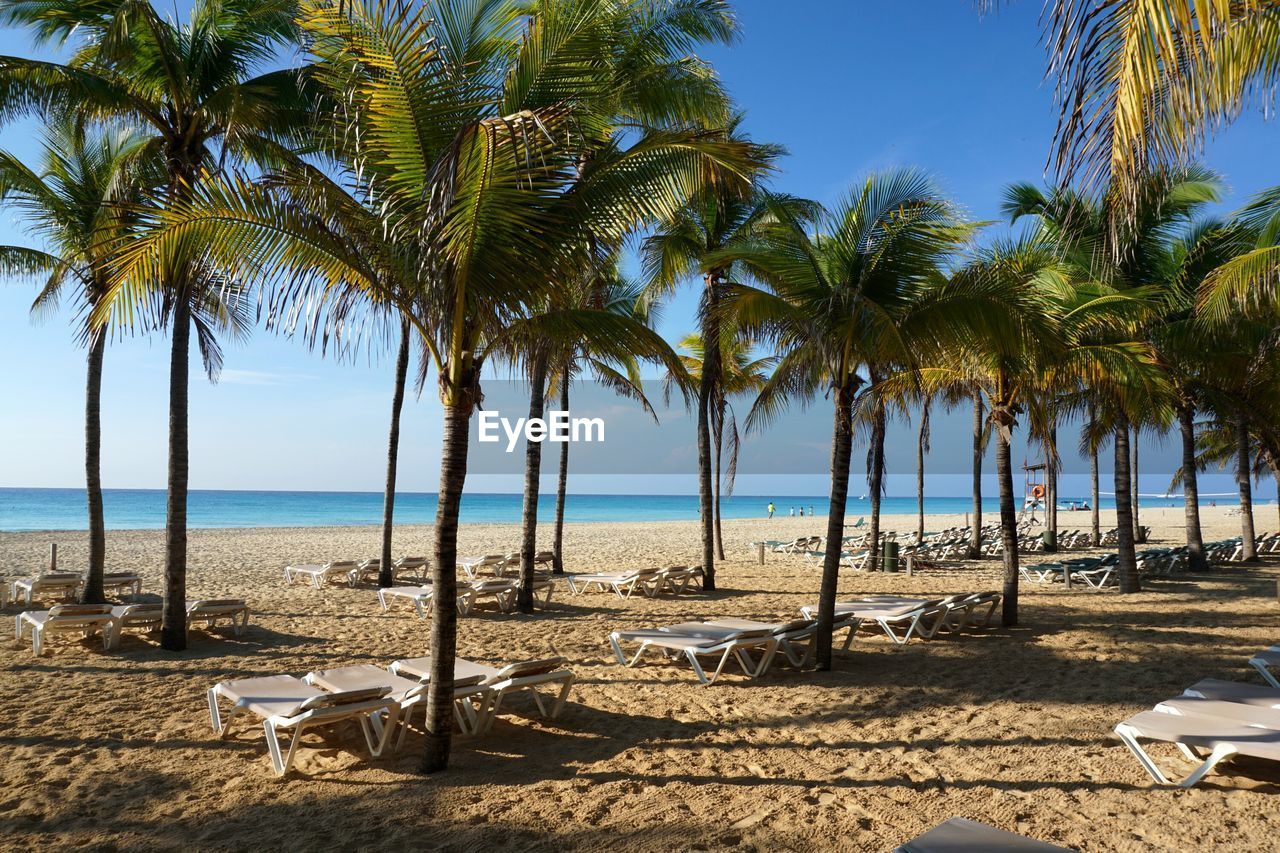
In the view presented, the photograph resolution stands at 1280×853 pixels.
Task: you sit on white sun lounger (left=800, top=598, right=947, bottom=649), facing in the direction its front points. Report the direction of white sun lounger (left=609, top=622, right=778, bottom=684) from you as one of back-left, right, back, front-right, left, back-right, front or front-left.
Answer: left

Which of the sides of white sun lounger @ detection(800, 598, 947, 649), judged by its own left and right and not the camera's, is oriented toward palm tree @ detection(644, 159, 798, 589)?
front

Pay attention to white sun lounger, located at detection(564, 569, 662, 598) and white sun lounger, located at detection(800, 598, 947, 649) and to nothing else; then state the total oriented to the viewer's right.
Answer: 0

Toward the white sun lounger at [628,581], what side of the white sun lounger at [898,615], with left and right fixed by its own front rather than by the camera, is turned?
front

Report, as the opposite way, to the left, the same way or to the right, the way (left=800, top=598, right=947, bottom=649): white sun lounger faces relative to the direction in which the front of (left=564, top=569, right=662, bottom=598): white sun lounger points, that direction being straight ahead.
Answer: the same way

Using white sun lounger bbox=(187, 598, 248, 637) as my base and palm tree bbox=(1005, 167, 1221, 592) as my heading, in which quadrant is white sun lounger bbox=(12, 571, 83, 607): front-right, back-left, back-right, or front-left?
back-left

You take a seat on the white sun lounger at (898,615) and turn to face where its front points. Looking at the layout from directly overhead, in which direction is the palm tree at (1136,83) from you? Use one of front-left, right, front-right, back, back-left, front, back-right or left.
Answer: back-left

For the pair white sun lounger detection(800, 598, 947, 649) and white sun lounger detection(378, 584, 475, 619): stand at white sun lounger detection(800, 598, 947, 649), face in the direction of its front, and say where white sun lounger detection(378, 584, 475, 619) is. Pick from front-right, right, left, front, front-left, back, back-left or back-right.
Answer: front-left

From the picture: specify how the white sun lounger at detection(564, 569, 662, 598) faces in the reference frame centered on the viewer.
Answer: facing away from the viewer and to the left of the viewer

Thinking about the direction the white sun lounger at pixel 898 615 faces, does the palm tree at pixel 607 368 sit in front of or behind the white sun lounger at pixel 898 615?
in front

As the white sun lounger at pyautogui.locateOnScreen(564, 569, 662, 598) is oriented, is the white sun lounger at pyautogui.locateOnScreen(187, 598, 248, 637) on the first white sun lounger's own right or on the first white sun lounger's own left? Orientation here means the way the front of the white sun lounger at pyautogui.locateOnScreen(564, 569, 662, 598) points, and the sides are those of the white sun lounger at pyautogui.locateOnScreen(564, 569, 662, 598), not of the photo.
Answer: on the first white sun lounger's own left

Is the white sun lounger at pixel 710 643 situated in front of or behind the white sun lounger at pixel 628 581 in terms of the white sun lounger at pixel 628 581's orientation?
behind

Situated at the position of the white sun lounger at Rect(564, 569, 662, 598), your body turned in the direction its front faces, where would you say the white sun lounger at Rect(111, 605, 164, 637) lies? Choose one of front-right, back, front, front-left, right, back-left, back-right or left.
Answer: left

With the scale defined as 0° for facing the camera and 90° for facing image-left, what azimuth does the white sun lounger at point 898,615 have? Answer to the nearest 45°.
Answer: approximately 135°
